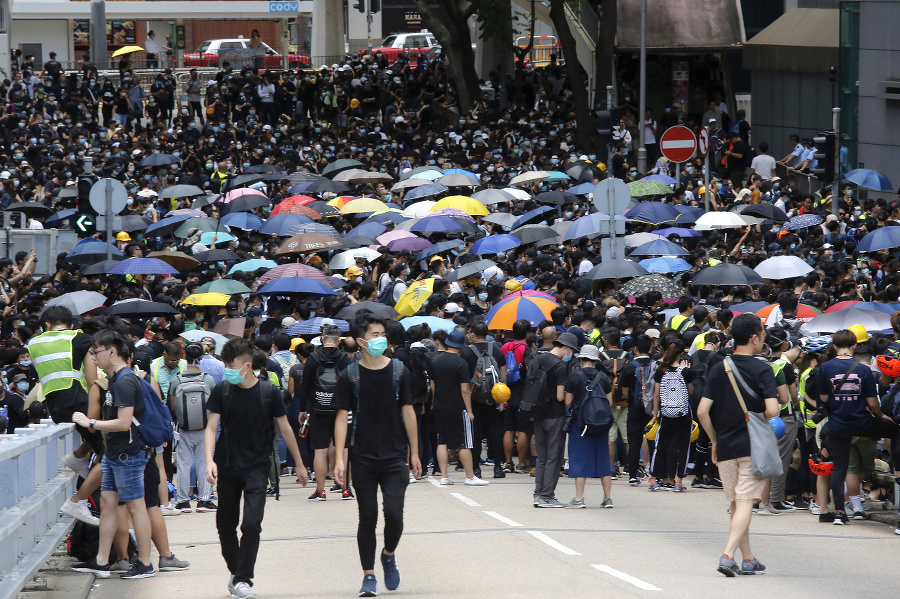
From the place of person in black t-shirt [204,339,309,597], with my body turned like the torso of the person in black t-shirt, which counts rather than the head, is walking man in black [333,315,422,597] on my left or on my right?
on my left

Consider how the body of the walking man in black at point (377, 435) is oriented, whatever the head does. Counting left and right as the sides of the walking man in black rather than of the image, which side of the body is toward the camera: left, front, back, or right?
front

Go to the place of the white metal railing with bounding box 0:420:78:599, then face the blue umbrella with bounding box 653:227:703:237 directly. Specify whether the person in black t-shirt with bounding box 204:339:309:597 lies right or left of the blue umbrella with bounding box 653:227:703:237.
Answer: right

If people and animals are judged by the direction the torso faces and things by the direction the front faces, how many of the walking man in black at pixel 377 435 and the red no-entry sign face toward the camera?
2

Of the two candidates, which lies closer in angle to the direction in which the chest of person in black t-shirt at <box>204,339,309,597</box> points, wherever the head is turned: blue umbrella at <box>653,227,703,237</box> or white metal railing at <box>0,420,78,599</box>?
the white metal railing

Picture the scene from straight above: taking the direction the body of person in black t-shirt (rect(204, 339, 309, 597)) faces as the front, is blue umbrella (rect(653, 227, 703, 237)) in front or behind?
behind

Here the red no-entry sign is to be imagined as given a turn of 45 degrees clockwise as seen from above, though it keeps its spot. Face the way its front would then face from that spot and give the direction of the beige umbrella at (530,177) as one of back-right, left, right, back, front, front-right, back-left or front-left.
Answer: right

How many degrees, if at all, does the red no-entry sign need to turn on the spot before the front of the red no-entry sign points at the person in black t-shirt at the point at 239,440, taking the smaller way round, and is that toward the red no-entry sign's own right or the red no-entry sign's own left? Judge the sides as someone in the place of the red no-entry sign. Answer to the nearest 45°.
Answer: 0° — it already faces them

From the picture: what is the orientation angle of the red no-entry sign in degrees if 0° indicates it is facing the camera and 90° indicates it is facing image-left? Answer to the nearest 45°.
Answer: approximately 0°

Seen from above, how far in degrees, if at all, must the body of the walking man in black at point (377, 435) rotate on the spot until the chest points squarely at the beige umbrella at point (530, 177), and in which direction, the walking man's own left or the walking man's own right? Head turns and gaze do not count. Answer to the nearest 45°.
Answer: approximately 180°

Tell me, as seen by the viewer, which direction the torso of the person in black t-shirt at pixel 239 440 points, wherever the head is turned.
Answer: toward the camera

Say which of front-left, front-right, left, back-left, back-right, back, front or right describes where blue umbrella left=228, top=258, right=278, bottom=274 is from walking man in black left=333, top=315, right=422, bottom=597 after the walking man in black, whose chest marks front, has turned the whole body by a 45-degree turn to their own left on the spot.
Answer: back-left
